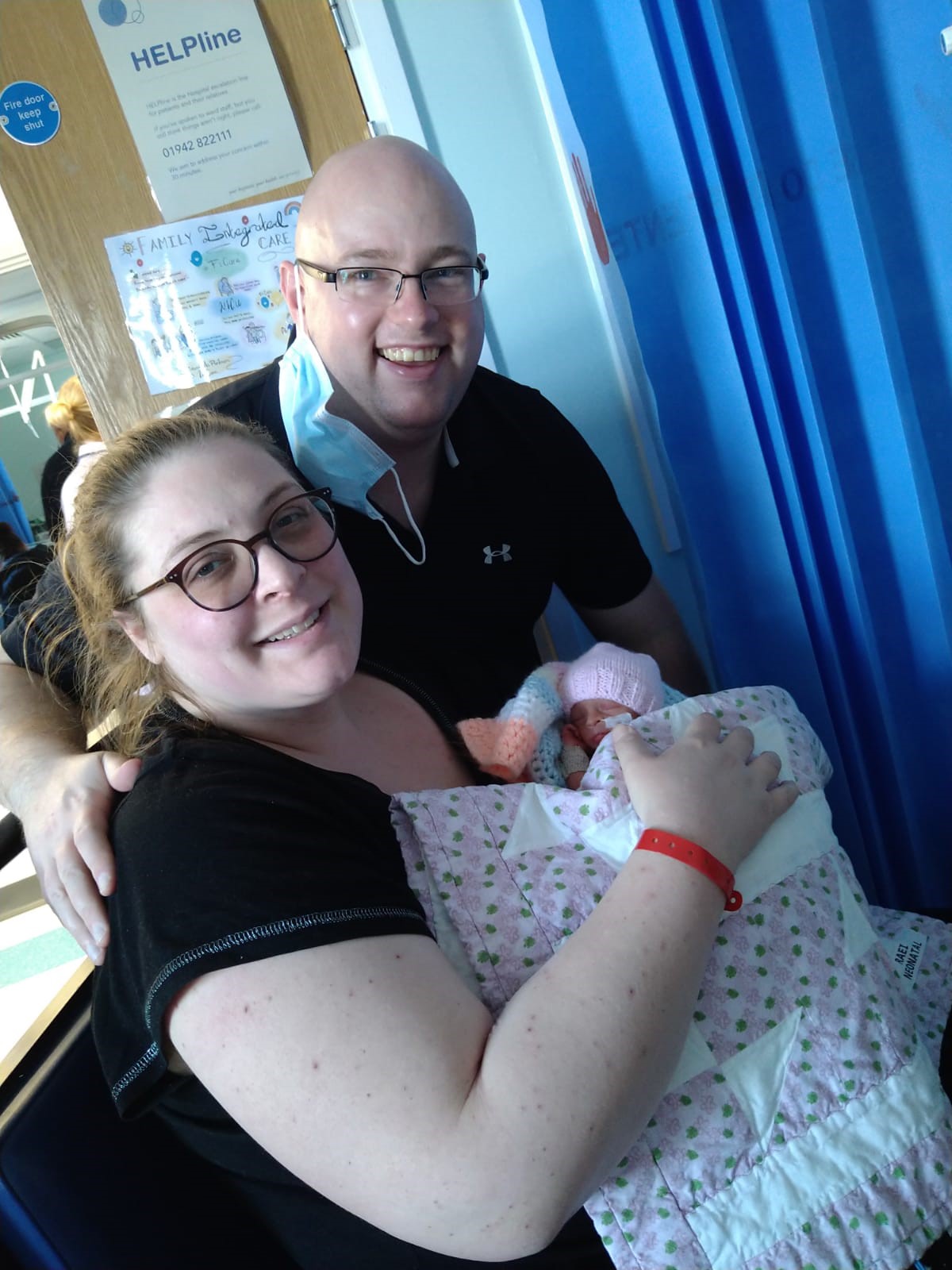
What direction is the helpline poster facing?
toward the camera

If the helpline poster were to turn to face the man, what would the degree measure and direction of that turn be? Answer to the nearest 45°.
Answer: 0° — it already faces them

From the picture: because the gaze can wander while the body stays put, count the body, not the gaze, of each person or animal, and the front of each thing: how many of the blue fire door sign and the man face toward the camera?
2

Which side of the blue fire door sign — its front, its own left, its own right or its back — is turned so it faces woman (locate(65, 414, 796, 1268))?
front

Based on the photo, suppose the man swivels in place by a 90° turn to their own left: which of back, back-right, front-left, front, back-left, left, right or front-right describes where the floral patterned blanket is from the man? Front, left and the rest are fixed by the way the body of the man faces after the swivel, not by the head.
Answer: right

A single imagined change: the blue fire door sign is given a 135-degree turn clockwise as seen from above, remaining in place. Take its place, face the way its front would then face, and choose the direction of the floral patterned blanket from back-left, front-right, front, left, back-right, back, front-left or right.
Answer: back-left

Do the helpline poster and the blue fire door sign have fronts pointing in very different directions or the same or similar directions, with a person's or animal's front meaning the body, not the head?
same or similar directions

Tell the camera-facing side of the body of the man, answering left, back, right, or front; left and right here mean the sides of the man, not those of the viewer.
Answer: front

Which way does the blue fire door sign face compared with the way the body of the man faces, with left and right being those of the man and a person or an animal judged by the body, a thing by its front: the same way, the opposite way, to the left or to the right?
the same way

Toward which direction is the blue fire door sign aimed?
toward the camera

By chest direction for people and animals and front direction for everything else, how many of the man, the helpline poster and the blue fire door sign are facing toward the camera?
3

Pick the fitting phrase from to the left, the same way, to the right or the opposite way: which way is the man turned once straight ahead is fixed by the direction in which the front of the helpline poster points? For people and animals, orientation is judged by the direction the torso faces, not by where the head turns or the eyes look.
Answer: the same way

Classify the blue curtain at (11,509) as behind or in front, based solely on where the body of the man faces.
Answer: behind

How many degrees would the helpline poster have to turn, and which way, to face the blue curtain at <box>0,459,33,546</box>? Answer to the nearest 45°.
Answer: approximately 135° to its right

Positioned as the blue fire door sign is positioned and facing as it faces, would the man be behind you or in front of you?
in front
